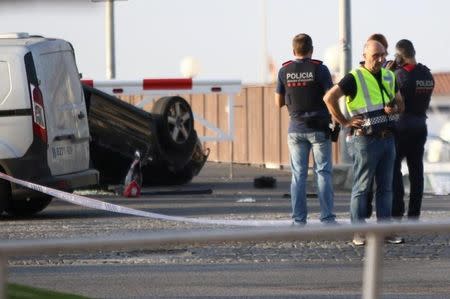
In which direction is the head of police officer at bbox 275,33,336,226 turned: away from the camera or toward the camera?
away from the camera

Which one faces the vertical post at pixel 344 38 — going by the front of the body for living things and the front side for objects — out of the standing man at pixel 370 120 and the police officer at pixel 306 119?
the police officer

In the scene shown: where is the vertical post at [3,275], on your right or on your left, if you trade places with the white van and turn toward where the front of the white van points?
on your left

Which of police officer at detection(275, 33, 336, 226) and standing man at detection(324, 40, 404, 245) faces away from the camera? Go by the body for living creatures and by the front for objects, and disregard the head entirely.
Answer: the police officer

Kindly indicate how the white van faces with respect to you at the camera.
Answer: facing away from the viewer and to the left of the viewer

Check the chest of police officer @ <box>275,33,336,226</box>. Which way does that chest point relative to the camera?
away from the camera

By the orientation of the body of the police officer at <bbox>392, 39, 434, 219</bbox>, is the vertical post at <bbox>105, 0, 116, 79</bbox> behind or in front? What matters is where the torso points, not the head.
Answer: in front

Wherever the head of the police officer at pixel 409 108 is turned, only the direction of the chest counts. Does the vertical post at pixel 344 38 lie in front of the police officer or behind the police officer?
in front

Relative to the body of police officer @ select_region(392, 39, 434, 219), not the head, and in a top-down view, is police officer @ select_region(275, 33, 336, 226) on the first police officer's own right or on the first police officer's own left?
on the first police officer's own left

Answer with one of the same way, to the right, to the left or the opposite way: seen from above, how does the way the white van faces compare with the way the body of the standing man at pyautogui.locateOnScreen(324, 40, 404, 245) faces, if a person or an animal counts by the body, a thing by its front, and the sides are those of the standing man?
the opposite way

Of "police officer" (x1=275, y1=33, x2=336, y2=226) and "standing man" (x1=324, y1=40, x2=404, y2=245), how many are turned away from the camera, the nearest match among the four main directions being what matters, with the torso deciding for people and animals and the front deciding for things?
1

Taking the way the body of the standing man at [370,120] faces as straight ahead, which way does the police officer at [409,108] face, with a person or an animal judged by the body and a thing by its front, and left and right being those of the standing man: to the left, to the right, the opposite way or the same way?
the opposite way

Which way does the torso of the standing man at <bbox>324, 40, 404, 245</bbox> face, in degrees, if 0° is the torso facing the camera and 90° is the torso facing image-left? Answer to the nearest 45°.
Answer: approximately 315°

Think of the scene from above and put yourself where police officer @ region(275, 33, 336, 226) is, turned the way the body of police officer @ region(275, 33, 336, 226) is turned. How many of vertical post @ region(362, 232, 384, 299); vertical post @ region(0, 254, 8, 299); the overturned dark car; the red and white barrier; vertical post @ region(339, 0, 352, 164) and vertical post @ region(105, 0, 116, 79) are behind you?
2
